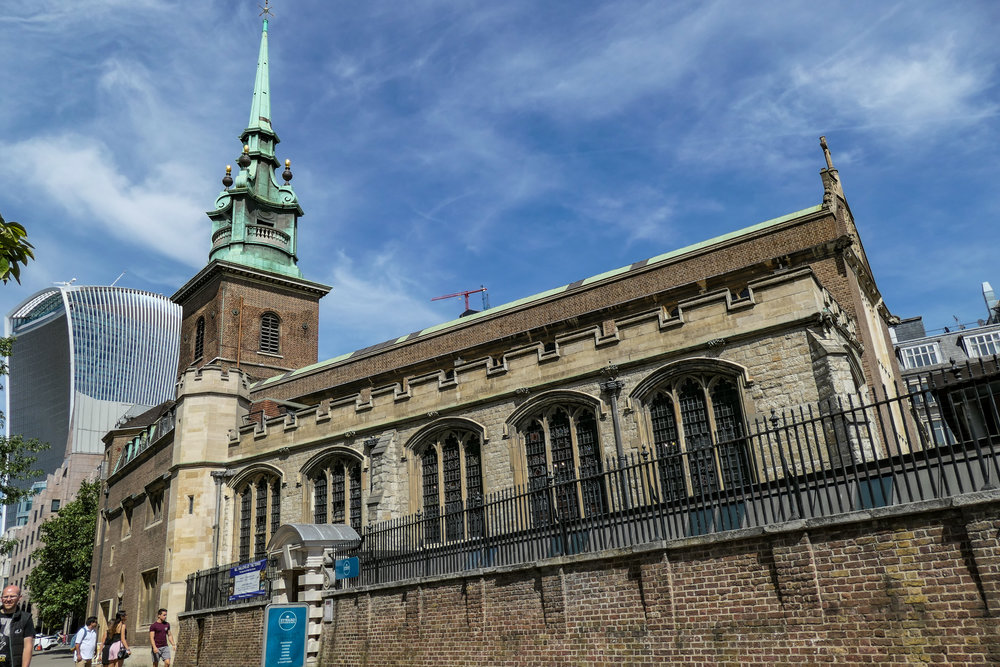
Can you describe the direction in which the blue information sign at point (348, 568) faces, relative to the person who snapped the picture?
facing the viewer and to the left of the viewer

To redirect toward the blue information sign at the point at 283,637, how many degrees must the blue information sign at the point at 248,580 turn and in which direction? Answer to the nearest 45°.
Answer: approximately 45° to its left

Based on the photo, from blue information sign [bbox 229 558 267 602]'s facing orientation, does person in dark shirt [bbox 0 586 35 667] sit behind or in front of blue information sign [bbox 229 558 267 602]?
in front

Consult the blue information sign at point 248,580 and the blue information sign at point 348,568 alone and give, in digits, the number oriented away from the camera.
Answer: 0

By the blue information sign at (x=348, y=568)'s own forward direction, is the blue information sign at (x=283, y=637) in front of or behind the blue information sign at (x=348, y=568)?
in front
